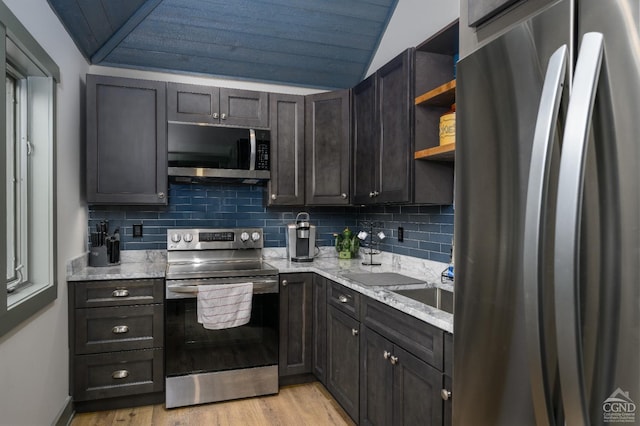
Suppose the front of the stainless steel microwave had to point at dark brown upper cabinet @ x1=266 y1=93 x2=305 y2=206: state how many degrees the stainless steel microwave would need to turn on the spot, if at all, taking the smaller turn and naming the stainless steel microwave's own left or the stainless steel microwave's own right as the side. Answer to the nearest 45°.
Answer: approximately 90° to the stainless steel microwave's own left

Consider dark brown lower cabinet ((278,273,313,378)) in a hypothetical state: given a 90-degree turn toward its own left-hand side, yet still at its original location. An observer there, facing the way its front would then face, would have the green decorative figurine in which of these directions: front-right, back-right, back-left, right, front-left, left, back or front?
front-left

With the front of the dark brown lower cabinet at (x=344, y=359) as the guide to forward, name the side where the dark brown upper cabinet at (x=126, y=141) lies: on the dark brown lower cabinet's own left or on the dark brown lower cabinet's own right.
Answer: on the dark brown lower cabinet's own right

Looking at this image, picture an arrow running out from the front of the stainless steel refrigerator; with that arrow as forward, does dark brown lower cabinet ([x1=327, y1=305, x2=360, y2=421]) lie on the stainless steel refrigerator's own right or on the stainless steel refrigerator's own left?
on the stainless steel refrigerator's own right

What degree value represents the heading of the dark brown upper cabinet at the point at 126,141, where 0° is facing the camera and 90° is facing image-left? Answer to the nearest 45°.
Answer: approximately 0°

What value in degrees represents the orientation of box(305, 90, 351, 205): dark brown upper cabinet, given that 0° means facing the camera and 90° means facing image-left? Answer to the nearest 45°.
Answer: approximately 45°
